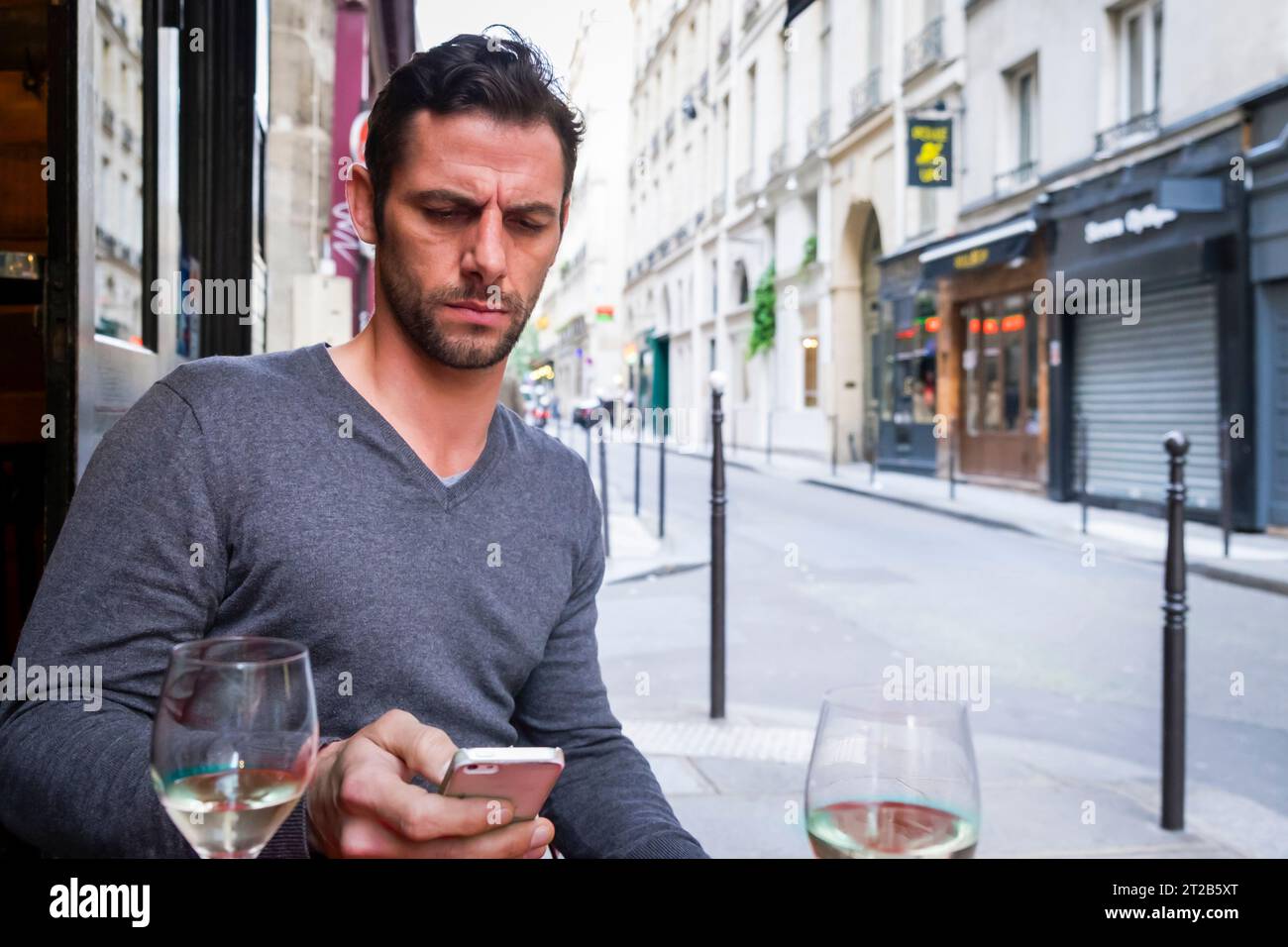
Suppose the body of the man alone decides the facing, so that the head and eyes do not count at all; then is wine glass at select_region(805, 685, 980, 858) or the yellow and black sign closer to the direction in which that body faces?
the wine glass

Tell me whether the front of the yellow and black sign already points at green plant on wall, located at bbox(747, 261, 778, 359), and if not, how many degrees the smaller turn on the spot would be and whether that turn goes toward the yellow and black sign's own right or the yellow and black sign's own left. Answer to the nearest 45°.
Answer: approximately 180°

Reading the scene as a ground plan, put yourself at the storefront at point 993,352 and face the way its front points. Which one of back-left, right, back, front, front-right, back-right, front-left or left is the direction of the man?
front-left

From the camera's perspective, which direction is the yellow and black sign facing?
toward the camera

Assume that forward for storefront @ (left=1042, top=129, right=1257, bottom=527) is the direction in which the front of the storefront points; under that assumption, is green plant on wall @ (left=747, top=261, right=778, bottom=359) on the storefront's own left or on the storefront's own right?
on the storefront's own right

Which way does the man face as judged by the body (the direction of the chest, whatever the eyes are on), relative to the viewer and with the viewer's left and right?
facing the viewer and to the right of the viewer

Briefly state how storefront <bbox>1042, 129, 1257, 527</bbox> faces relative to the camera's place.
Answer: facing the viewer and to the left of the viewer

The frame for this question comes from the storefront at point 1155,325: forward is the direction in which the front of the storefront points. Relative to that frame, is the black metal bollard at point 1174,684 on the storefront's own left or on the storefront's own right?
on the storefront's own left

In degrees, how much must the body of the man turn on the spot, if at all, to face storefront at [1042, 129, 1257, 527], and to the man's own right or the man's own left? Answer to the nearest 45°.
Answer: approximately 90° to the man's own left

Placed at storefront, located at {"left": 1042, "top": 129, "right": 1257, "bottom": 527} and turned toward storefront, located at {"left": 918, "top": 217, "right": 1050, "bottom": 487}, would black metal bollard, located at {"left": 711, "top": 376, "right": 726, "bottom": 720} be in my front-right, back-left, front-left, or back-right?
back-left
